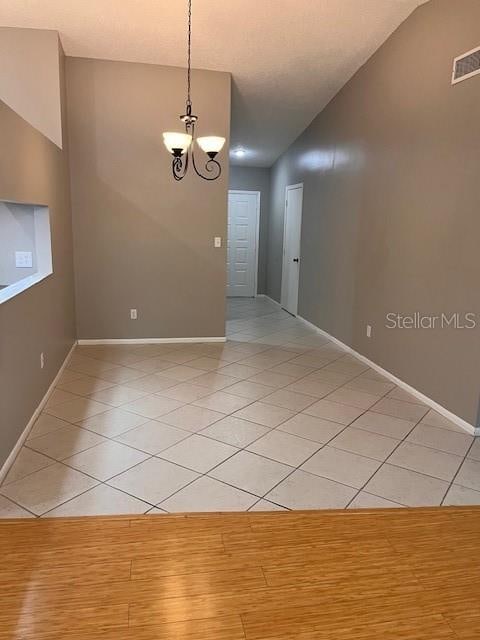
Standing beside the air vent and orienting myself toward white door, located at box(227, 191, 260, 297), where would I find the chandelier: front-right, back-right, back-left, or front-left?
front-left

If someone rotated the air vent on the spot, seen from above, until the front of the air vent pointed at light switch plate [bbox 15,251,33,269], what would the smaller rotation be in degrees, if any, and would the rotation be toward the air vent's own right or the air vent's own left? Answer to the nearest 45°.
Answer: approximately 45° to the air vent's own right

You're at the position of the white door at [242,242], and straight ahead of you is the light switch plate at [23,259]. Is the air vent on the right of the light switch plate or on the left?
left

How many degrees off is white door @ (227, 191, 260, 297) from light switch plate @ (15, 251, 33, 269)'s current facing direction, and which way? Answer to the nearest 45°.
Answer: approximately 135° to its left

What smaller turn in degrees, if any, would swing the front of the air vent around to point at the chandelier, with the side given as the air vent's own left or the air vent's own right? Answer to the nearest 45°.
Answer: approximately 45° to the air vent's own right

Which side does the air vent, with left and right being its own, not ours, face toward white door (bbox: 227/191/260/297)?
right

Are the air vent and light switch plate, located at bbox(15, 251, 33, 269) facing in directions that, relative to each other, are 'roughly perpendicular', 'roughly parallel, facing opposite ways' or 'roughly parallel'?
roughly perpendicular

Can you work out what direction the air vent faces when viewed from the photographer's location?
facing the viewer and to the left of the viewer

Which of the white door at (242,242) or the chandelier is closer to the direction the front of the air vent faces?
the chandelier

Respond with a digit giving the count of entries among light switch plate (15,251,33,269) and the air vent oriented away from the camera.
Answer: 0

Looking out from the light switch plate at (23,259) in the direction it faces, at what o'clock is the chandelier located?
The chandelier is roughly at 10 o'clock from the light switch plate.

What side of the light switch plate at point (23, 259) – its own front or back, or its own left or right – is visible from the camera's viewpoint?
front
